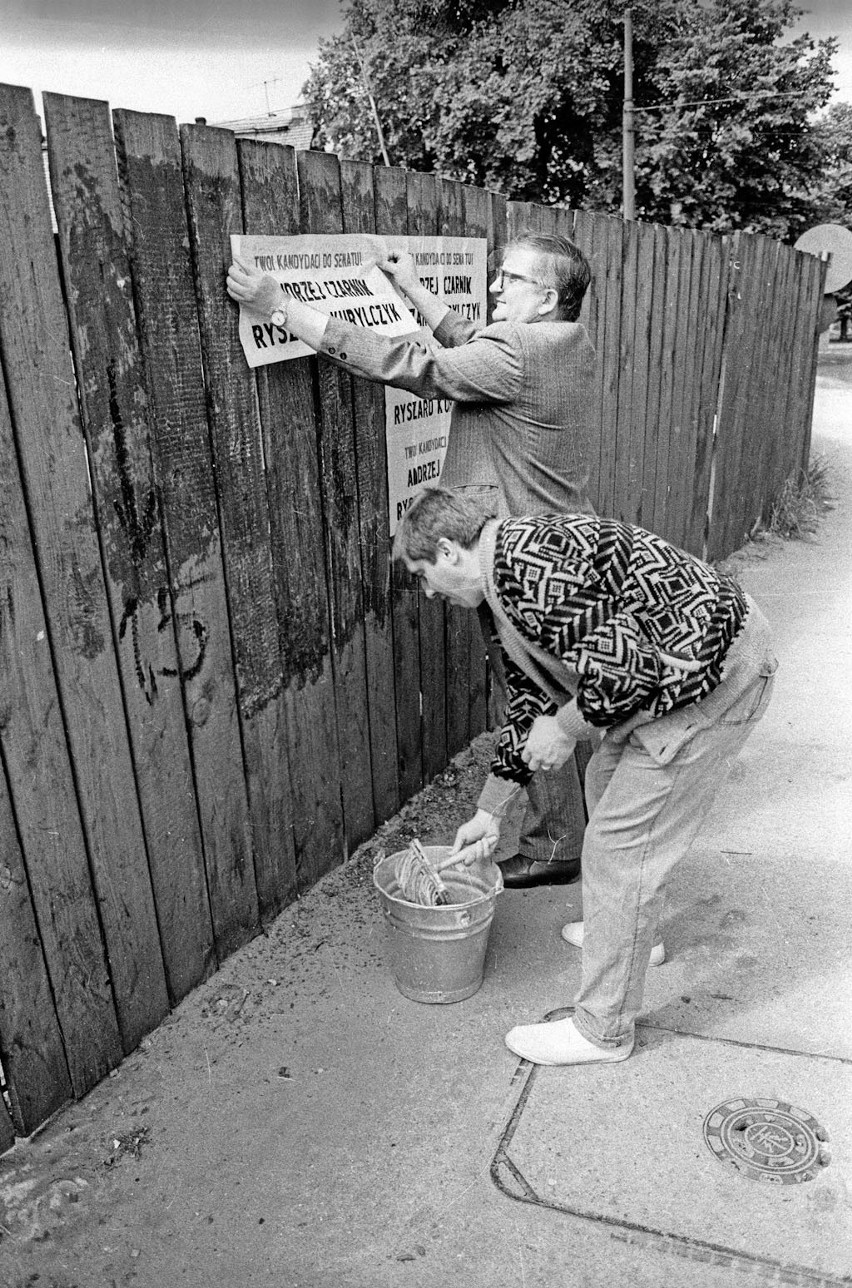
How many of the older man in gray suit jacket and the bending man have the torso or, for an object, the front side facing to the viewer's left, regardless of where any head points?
2

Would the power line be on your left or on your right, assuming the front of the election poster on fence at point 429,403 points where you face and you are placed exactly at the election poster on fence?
on your left

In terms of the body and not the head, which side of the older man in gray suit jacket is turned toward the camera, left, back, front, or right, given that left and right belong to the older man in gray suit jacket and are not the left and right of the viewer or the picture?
left

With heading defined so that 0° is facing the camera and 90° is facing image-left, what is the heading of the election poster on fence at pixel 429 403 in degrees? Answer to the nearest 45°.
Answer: approximately 315°

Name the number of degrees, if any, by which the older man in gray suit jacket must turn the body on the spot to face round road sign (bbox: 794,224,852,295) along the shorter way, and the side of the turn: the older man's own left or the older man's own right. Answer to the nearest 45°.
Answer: approximately 135° to the older man's own right

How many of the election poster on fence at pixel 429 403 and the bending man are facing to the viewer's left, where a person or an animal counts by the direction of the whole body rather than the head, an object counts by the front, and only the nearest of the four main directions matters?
1

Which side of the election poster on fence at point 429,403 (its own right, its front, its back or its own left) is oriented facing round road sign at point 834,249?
left

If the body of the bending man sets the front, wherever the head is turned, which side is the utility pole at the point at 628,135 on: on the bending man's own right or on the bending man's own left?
on the bending man's own right

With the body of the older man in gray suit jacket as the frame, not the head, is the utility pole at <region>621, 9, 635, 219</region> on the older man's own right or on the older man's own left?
on the older man's own right

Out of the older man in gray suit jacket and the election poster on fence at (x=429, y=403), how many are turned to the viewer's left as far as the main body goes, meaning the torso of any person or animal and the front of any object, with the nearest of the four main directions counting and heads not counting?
1

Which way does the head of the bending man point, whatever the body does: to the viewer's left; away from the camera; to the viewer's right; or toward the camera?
to the viewer's left

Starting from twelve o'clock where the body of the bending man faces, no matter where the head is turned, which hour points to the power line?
The power line is roughly at 3 o'clock from the bending man.

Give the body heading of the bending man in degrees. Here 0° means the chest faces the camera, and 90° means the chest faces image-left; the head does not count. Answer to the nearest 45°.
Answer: approximately 90°

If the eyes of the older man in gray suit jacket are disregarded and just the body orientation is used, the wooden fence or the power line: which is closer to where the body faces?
the wooden fence
